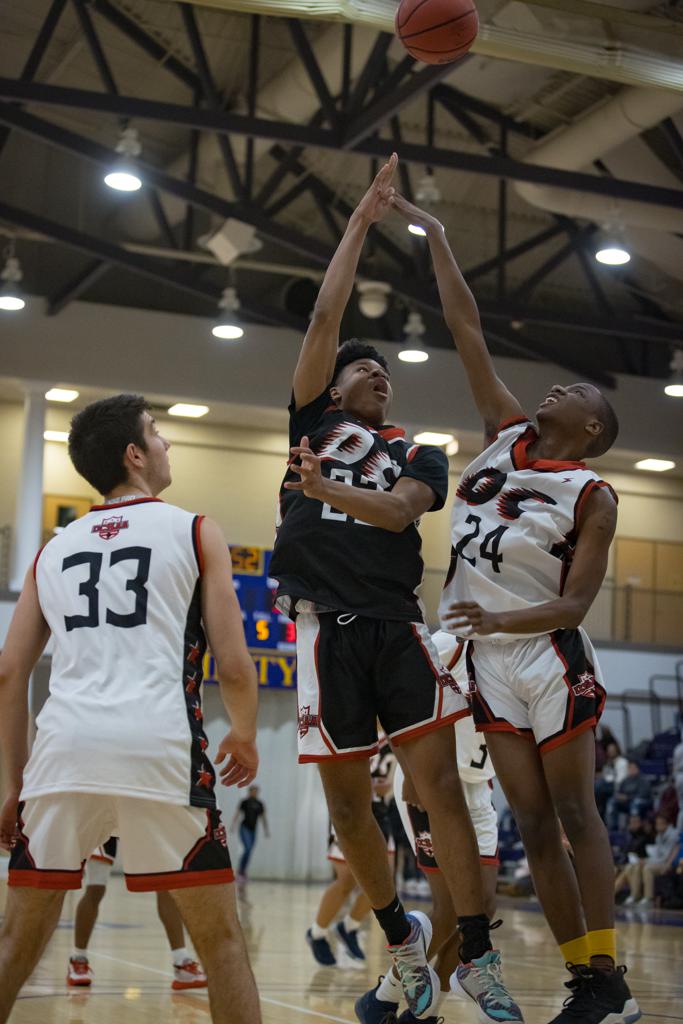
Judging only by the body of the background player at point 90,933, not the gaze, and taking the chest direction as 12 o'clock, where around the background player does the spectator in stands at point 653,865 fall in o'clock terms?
The spectator in stands is roughly at 7 o'clock from the background player.

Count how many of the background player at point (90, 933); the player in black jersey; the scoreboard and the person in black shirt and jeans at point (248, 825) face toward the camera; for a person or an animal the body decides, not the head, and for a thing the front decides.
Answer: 4

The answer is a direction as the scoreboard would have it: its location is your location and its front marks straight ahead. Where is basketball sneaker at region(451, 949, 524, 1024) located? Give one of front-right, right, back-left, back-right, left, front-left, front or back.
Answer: front

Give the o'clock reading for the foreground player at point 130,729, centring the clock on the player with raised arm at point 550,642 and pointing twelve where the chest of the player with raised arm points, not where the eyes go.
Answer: The foreground player is roughly at 12 o'clock from the player with raised arm.

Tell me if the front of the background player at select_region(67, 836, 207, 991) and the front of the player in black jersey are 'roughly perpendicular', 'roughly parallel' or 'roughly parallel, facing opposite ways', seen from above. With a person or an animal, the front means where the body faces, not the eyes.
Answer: roughly parallel

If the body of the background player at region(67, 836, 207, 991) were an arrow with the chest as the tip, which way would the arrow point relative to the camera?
toward the camera

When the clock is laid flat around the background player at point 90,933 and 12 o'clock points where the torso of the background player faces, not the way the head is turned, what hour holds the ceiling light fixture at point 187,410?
The ceiling light fixture is roughly at 6 o'clock from the background player.

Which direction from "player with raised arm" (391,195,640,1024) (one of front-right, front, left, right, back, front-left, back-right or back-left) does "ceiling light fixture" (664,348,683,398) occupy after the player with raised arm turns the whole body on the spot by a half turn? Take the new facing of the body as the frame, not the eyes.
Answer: front-left

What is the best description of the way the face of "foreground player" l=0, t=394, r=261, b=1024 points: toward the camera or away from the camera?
away from the camera

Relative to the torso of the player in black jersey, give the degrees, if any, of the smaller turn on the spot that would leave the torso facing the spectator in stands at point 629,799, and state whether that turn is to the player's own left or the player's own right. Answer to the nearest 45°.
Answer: approximately 180°

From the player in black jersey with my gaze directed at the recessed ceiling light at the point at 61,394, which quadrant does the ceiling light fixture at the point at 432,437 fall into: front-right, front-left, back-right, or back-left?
front-right

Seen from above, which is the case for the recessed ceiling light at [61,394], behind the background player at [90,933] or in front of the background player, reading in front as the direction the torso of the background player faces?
behind

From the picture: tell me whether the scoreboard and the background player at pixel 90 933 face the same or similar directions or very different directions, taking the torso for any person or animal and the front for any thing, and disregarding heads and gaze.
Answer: same or similar directions

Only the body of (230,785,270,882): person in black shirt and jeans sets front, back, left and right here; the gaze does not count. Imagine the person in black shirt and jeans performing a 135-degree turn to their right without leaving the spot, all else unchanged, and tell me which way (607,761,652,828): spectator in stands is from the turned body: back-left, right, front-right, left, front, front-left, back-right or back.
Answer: back

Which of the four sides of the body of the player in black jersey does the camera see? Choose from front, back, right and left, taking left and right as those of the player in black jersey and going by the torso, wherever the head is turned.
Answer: front

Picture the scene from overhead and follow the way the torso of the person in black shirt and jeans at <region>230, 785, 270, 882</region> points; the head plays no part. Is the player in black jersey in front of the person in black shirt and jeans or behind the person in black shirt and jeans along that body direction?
in front

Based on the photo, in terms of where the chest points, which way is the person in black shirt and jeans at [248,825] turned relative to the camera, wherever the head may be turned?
toward the camera

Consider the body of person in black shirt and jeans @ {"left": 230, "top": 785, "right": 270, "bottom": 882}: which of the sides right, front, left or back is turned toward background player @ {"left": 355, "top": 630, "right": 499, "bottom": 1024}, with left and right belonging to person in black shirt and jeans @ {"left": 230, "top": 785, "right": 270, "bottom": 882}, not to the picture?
front
